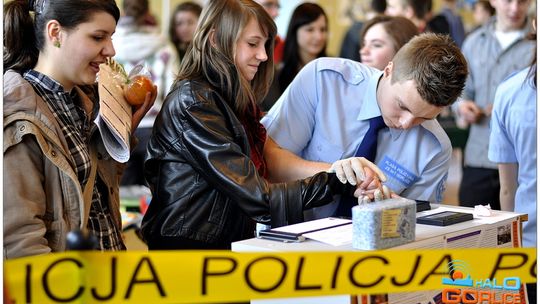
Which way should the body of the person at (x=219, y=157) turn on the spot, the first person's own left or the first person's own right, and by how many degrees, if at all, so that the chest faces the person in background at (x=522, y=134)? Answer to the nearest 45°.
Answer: approximately 45° to the first person's own left

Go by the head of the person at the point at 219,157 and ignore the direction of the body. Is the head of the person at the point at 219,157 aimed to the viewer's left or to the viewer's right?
to the viewer's right

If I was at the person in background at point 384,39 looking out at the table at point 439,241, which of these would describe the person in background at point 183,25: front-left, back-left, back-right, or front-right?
back-right

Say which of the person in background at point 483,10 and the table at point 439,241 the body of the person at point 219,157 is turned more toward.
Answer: the table

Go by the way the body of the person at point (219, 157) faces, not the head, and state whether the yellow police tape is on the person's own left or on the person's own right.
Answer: on the person's own right

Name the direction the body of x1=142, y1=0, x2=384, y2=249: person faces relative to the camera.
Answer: to the viewer's right

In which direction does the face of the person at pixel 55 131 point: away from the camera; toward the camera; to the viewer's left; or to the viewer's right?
to the viewer's right
